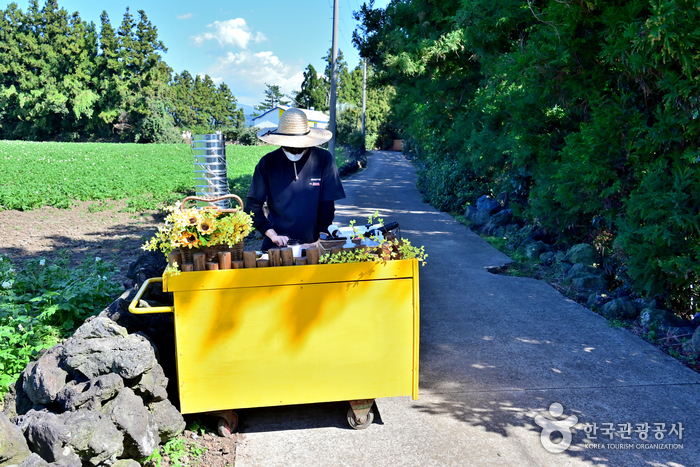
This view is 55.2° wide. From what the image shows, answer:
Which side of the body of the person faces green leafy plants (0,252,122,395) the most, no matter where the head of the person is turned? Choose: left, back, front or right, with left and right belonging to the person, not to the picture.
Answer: right

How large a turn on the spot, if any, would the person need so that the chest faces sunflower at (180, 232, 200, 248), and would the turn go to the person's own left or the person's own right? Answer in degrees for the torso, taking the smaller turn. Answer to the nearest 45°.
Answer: approximately 45° to the person's own right

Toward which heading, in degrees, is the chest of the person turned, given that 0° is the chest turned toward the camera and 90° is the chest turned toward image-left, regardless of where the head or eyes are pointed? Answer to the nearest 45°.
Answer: approximately 0°

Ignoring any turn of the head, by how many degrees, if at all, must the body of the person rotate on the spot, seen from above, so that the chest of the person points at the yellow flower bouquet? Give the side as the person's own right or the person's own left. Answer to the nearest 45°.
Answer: approximately 45° to the person's own right

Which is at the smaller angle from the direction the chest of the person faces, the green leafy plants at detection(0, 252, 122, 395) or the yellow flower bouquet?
the yellow flower bouquet

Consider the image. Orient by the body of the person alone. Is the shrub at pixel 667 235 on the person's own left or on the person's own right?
on the person's own left

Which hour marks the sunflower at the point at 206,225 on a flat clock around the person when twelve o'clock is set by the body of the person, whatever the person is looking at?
The sunflower is roughly at 1 o'clock from the person.

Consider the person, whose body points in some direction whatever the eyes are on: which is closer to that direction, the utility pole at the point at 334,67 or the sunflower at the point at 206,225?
the sunflower

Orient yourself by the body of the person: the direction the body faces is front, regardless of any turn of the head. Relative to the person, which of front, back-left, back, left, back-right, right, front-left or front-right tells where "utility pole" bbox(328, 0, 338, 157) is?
back
